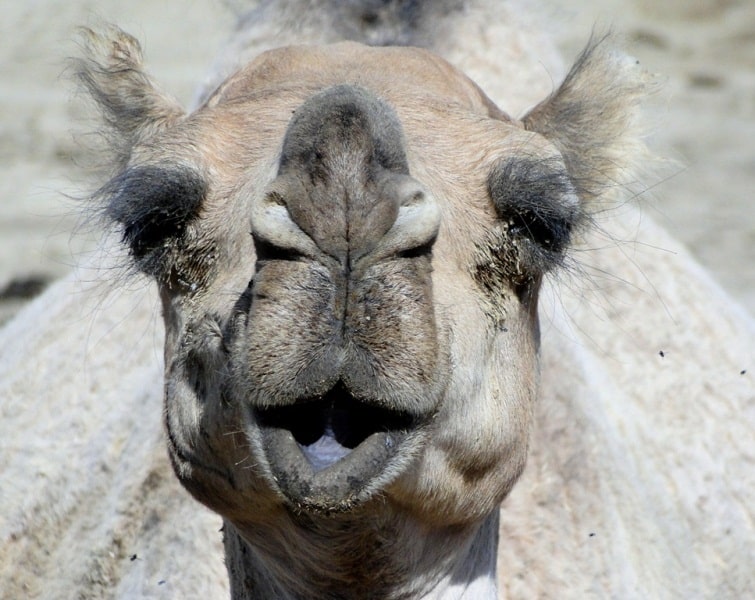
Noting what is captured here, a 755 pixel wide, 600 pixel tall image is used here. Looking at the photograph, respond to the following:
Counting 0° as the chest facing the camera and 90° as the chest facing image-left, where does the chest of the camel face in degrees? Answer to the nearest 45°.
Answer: approximately 0°
